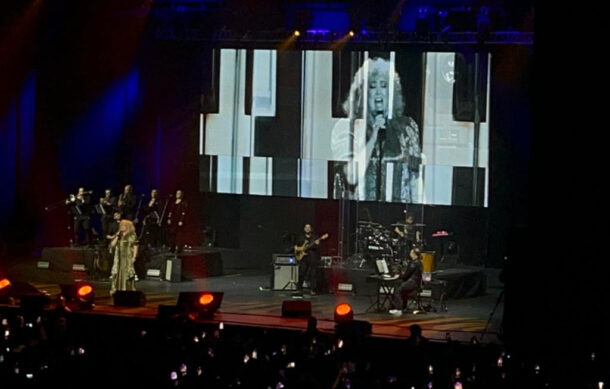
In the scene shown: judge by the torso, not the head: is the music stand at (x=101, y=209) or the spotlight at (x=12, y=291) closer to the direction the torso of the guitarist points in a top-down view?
the spotlight

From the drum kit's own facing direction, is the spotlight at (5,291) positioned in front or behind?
in front

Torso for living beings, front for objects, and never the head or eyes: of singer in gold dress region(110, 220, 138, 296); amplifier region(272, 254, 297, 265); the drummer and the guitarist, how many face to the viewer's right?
0

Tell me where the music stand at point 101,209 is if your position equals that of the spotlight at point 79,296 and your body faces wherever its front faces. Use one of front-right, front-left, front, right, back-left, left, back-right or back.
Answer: back-left

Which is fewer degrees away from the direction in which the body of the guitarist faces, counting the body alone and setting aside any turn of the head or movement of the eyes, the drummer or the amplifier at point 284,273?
the amplifier

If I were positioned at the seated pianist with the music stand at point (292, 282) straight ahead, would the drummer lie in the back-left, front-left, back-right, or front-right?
front-right

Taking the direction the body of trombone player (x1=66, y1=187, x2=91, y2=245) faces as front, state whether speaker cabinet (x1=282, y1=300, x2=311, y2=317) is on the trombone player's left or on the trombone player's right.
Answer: on the trombone player's left

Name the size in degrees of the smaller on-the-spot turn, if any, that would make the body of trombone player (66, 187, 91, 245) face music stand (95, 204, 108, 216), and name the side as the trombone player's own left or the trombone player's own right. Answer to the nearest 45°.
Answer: approximately 90° to the trombone player's own left

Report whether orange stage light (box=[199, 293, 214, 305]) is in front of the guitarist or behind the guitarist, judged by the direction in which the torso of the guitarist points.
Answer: in front

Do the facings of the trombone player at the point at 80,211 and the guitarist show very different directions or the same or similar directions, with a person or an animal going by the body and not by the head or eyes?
same or similar directions

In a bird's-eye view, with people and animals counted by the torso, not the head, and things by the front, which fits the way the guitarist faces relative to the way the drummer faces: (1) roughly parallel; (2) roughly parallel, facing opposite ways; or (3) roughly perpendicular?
roughly parallel

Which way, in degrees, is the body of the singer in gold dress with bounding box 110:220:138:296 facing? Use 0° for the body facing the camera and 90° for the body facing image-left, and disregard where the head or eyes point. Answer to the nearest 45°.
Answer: approximately 45°

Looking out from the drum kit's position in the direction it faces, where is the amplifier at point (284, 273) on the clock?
The amplifier is roughly at 1 o'clock from the drum kit.

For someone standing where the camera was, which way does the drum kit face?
facing the viewer and to the left of the viewer

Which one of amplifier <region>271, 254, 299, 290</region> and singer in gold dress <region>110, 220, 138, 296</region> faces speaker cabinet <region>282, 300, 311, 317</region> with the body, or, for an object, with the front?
the amplifier

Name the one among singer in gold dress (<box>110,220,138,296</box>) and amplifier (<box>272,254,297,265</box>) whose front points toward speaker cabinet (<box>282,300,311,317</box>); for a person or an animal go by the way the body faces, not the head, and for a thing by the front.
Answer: the amplifier

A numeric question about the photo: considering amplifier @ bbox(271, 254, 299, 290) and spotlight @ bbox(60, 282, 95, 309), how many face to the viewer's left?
0

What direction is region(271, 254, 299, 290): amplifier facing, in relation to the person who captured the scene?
facing the viewer
